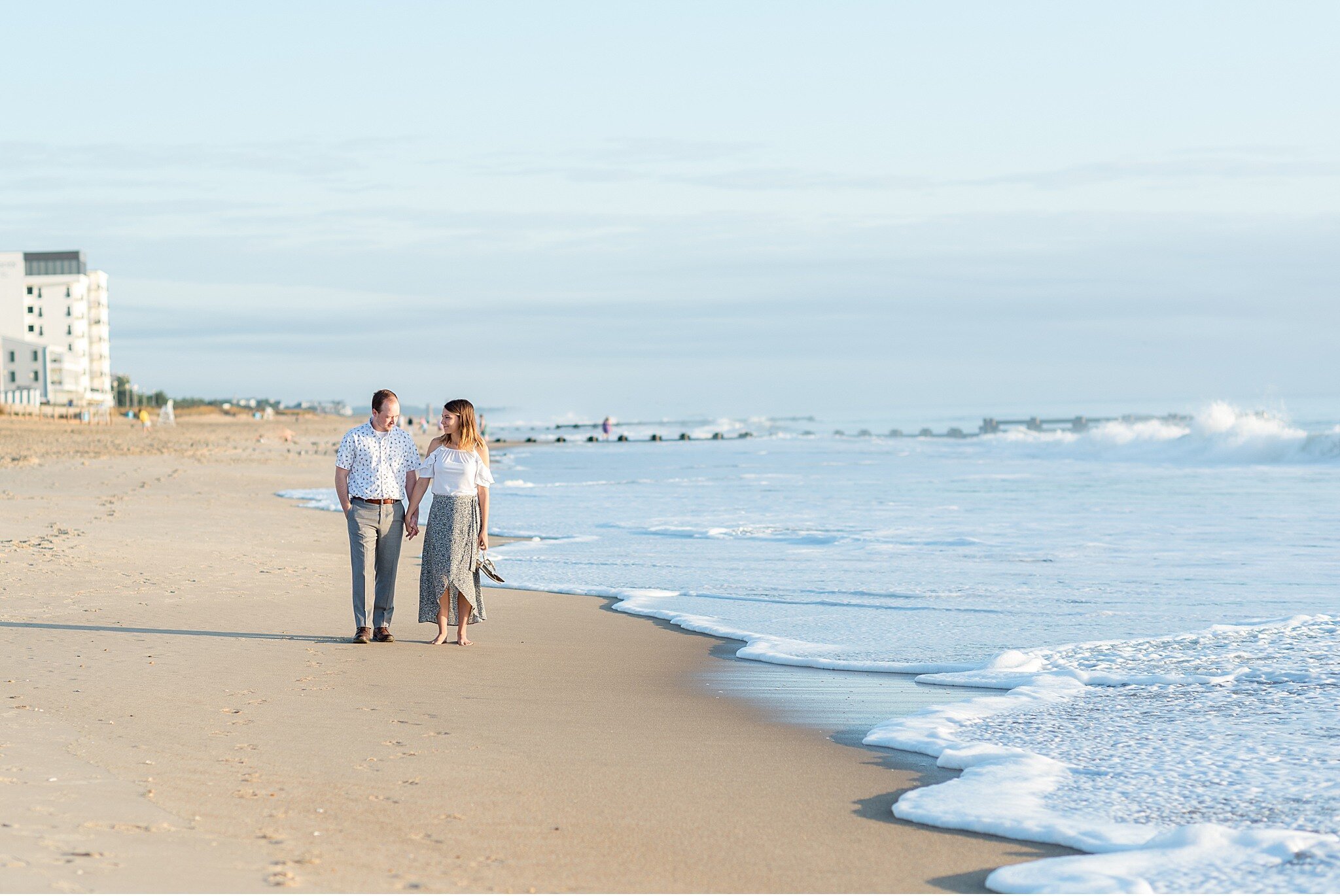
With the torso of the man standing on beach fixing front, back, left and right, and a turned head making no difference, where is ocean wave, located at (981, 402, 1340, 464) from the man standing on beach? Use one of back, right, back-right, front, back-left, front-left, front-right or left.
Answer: back-left

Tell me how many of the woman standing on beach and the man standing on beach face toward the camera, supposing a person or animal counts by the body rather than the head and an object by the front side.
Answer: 2

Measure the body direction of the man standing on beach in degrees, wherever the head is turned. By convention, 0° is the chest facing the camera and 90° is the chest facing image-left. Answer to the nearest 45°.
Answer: approximately 0°

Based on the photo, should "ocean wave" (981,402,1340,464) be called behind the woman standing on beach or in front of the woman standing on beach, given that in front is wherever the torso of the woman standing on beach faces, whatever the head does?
behind

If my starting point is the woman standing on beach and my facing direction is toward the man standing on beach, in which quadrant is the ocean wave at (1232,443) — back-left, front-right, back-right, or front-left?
back-right

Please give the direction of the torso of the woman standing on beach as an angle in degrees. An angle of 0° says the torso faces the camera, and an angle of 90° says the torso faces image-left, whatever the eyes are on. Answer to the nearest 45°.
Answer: approximately 0°
